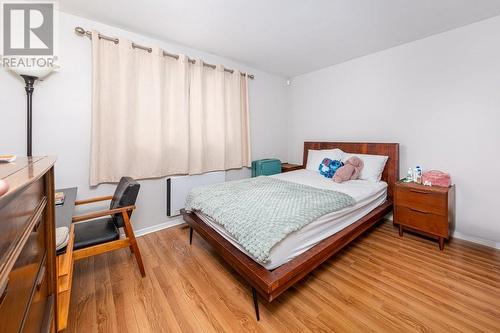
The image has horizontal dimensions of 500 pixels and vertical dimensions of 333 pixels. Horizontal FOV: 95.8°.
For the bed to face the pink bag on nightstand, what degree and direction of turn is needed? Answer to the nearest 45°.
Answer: approximately 180°

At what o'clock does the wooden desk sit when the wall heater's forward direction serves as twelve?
The wooden desk is roughly at 2 o'clock from the wall heater.

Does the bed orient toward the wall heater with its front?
no

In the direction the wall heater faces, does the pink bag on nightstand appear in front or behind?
in front

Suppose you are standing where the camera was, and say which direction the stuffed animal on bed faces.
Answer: facing the viewer and to the left of the viewer

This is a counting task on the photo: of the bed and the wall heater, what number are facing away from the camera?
0

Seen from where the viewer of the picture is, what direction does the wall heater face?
facing the viewer and to the right of the viewer

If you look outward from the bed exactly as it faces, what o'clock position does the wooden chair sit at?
The wooden chair is roughly at 1 o'clock from the bed.

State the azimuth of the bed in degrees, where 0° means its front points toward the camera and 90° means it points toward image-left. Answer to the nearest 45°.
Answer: approximately 45°

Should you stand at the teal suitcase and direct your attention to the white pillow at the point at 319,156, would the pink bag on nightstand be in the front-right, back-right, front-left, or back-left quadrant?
front-right

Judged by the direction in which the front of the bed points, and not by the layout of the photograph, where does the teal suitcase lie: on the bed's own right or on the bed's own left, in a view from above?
on the bed's own right

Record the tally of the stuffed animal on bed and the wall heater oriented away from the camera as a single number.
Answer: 0

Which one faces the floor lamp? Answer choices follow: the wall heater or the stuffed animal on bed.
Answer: the stuffed animal on bed

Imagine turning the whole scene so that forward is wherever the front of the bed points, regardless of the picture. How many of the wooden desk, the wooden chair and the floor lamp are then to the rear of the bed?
0

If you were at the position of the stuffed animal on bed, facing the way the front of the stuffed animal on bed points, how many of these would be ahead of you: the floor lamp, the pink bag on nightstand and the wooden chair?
2

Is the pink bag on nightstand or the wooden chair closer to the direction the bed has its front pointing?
the wooden chair

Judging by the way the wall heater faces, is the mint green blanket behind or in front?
in front

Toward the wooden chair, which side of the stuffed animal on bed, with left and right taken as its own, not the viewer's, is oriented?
front

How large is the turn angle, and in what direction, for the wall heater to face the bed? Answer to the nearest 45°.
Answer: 0° — it already faces it
